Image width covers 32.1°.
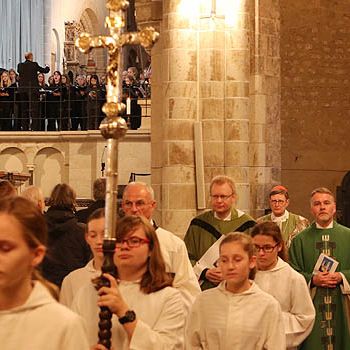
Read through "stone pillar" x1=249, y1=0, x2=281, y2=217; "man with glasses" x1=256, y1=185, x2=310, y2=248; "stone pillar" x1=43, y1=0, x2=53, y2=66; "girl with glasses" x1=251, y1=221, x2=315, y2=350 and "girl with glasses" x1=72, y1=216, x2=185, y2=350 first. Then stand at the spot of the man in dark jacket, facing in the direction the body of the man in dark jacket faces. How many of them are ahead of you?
1

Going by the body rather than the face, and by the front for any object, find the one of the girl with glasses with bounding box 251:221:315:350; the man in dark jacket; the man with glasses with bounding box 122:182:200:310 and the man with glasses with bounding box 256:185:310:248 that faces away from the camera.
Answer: the man in dark jacket

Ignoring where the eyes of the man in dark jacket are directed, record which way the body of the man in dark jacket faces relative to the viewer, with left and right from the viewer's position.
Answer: facing away from the viewer

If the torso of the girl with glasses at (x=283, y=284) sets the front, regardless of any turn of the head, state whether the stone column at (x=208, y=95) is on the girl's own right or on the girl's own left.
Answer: on the girl's own right

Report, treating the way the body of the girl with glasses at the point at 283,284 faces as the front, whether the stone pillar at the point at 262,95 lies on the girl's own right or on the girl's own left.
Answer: on the girl's own right

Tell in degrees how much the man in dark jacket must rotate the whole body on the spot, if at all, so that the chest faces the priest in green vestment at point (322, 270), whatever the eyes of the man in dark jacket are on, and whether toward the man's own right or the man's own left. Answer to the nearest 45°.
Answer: approximately 180°

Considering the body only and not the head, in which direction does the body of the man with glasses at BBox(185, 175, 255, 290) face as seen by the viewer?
toward the camera

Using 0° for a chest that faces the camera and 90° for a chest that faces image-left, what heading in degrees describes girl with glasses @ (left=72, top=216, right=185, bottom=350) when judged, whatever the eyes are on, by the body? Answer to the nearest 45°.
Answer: approximately 45°

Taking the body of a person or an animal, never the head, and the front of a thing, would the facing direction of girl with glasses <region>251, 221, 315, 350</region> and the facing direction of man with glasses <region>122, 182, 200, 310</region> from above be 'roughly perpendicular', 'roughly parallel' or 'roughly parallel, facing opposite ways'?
roughly parallel

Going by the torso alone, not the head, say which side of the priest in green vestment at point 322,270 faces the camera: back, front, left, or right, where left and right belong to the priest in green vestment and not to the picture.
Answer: front

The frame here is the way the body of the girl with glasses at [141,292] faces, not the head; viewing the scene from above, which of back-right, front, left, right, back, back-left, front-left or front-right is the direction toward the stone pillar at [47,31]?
back-right

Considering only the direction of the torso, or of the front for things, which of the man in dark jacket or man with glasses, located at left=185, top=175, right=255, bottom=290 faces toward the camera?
the man with glasses

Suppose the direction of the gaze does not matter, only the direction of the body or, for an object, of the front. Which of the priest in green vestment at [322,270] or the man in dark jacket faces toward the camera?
the priest in green vestment

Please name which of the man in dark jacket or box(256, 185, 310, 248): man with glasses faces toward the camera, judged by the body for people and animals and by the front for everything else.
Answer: the man with glasses

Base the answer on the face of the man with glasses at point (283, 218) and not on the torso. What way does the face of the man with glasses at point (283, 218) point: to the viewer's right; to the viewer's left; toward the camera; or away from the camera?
toward the camera
